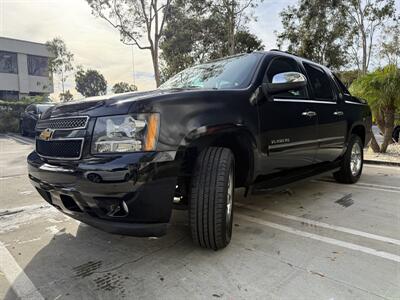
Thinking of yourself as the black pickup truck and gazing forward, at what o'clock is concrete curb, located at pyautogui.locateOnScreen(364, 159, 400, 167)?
The concrete curb is roughly at 6 o'clock from the black pickup truck.

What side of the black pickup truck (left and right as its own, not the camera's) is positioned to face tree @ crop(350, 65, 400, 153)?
back

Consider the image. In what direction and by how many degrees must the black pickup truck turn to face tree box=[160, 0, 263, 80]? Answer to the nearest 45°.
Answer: approximately 135° to its right

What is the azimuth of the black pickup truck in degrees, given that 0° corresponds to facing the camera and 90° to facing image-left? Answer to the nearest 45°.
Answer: approximately 45°

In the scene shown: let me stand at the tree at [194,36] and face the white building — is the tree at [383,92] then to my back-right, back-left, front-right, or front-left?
back-left

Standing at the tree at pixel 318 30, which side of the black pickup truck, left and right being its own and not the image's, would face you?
back

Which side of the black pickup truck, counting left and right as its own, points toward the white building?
right

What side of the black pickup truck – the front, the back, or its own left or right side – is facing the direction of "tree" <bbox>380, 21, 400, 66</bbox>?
back
